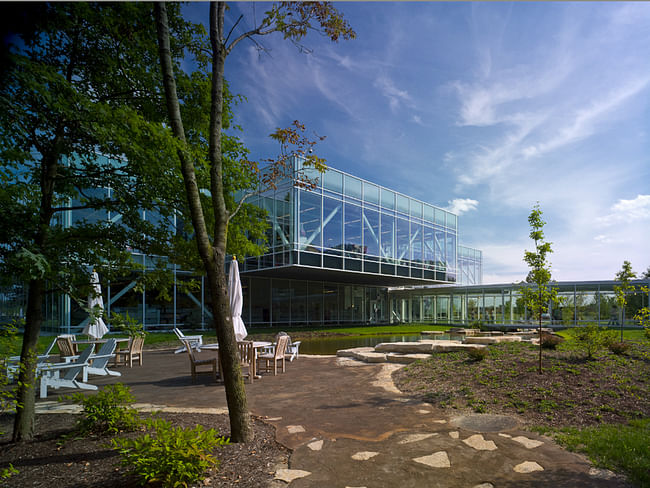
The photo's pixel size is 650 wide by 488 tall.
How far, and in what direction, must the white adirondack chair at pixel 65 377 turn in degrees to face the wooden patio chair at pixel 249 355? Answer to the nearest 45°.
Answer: approximately 180°

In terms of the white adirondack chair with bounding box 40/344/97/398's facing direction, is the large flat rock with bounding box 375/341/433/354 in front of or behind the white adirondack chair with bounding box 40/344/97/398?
behind

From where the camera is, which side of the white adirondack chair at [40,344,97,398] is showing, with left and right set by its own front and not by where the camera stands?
left

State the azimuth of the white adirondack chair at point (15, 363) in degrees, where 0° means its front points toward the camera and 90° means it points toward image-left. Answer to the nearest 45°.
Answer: approximately 90°

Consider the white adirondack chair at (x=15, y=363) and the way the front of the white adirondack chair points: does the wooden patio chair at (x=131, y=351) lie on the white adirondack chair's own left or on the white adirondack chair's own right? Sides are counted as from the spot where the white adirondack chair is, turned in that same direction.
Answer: on the white adirondack chair's own right

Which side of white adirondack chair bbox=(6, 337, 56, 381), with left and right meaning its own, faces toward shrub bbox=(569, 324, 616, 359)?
back

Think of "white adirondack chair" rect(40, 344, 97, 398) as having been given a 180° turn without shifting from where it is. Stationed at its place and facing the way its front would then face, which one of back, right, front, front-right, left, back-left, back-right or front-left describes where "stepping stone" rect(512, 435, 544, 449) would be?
front-right
